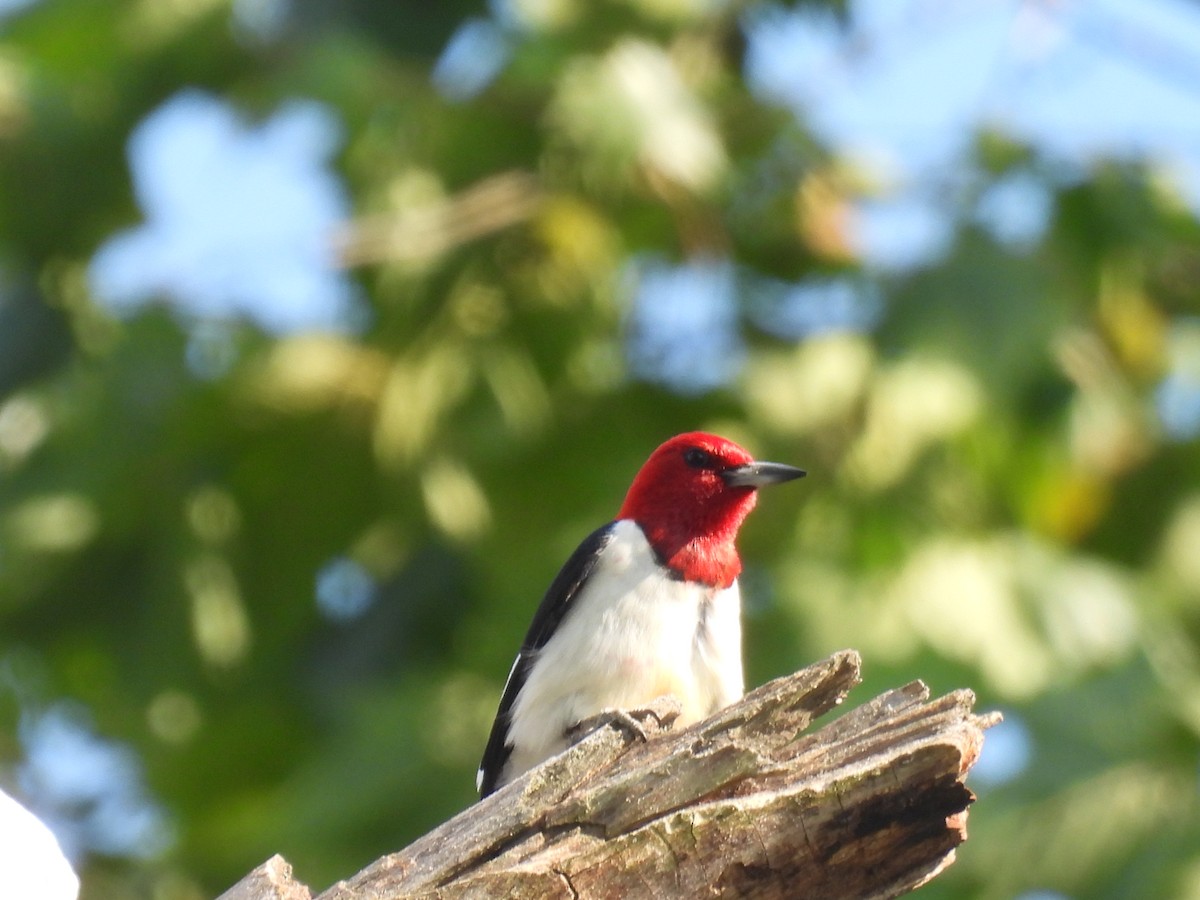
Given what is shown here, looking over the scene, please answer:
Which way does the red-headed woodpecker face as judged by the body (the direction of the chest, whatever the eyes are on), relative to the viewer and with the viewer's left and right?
facing the viewer and to the right of the viewer
